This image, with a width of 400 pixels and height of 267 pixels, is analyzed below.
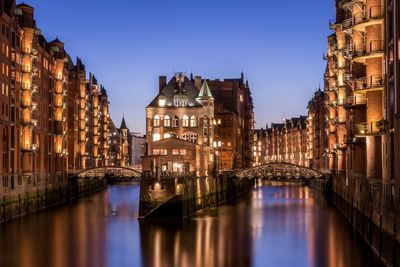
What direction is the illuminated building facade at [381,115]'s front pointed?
to the viewer's left
